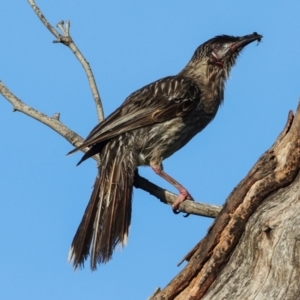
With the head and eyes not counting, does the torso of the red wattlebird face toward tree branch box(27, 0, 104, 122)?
no

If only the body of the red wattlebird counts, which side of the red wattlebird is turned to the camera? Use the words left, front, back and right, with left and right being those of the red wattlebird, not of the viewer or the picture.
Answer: right
